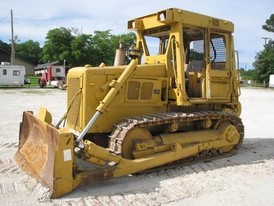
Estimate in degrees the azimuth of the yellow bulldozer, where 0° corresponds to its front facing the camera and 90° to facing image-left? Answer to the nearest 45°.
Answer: approximately 45°
